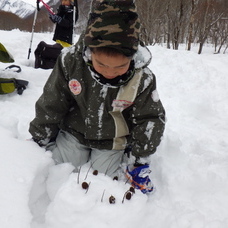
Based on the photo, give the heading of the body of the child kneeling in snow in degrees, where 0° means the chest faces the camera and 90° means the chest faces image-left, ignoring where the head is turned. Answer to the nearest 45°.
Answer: approximately 0°
